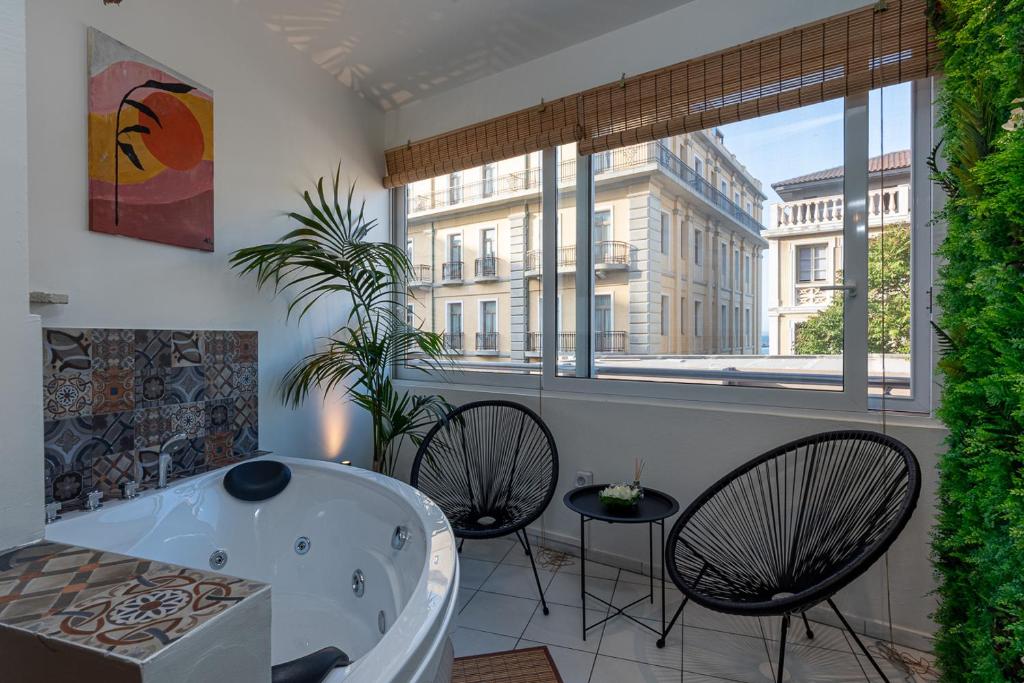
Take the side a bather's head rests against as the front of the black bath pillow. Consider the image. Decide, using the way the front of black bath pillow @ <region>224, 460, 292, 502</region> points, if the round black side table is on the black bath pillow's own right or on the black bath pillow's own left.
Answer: on the black bath pillow's own left

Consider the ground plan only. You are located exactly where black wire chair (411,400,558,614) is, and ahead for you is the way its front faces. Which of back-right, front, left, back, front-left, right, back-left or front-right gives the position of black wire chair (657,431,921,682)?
front-left

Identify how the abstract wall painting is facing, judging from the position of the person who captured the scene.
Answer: facing the viewer and to the right of the viewer

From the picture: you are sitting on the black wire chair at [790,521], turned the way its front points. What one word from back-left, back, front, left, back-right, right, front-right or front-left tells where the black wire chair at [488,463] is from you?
front-right

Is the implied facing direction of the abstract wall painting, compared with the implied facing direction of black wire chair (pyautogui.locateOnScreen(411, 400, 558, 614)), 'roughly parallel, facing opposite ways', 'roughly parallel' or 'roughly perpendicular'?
roughly perpendicular

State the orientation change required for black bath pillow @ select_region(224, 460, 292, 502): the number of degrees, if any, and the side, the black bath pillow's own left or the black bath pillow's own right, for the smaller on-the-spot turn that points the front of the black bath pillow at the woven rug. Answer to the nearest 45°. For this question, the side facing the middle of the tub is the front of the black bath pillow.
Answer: approximately 45° to the black bath pillow's own left

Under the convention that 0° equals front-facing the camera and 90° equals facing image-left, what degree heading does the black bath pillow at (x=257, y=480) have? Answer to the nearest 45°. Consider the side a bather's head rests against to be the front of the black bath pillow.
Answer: approximately 0°

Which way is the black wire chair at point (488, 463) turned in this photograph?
toward the camera

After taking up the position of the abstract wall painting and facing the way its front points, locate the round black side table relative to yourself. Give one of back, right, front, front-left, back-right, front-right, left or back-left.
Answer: front

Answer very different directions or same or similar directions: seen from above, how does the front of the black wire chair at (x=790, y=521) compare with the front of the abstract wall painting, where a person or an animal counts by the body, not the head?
very different directions

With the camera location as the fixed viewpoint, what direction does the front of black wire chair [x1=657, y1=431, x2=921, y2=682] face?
facing the viewer and to the left of the viewer

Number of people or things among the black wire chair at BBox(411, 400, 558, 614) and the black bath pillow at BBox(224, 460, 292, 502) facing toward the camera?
2
